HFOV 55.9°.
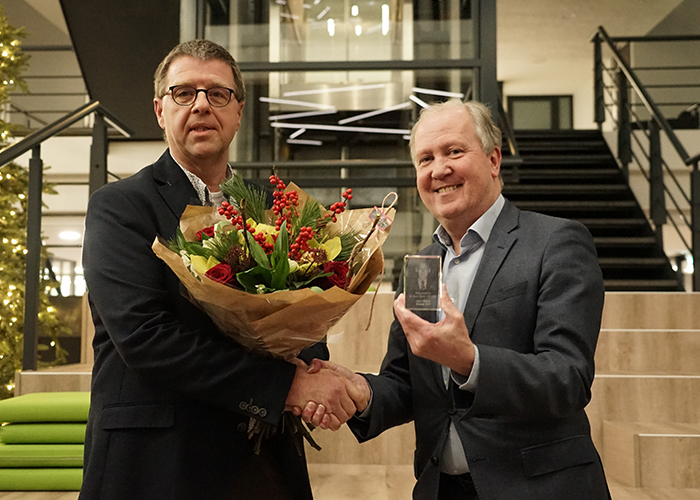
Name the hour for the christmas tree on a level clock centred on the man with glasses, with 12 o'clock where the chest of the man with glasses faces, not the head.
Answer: The christmas tree is roughly at 7 o'clock from the man with glasses.

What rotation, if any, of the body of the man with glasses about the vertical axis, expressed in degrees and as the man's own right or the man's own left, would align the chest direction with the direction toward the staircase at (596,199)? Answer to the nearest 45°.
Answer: approximately 90° to the man's own left

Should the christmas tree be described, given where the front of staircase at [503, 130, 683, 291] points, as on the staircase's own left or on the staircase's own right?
on the staircase's own right

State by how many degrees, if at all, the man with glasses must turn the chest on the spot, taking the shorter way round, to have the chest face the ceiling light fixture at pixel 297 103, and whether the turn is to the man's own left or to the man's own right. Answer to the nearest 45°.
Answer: approximately 135° to the man's own left

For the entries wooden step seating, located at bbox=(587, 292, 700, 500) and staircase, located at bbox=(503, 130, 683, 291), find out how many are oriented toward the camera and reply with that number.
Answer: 2

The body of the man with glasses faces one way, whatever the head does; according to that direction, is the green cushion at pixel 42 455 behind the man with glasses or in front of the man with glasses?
behind

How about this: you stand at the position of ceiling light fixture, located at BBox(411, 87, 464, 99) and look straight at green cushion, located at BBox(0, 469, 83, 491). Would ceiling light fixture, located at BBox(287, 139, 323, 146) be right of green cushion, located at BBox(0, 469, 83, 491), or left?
right

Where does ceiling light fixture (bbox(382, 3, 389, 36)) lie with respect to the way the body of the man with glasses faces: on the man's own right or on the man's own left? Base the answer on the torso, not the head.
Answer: on the man's own left

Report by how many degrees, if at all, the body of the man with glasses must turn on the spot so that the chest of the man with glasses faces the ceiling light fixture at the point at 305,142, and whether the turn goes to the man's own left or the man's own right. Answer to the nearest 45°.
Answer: approximately 135° to the man's own left

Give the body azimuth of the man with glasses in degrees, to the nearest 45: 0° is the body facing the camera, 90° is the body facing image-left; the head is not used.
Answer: approximately 315°

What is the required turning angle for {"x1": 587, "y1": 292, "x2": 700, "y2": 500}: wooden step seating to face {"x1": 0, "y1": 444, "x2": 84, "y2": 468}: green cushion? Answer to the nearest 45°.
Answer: approximately 45° to its right
